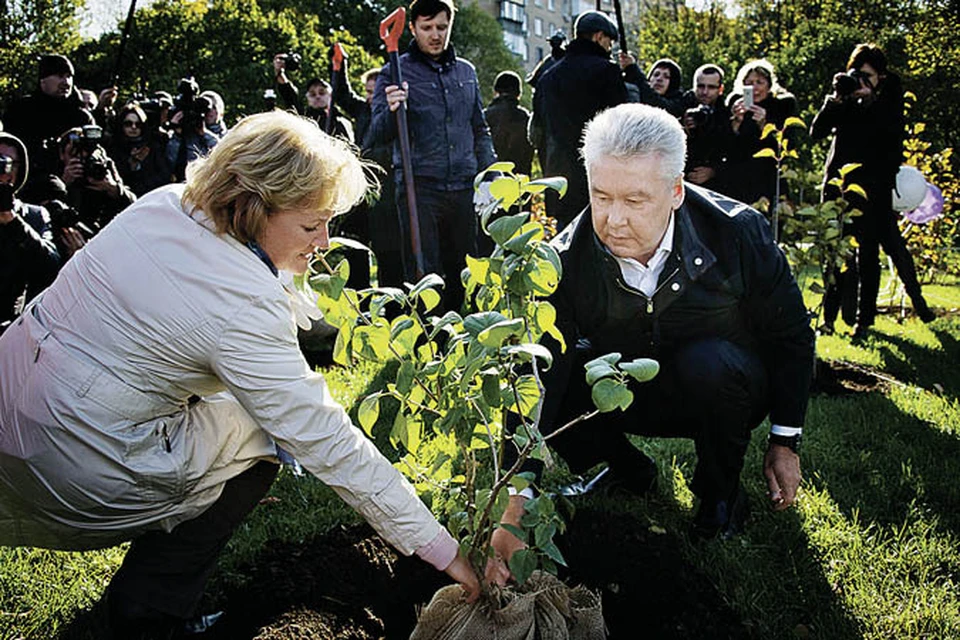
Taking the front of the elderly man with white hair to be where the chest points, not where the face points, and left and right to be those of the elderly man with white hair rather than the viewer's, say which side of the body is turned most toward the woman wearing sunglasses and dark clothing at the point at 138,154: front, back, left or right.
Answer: right

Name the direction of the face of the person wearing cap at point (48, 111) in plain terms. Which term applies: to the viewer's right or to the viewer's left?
to the viewer's right

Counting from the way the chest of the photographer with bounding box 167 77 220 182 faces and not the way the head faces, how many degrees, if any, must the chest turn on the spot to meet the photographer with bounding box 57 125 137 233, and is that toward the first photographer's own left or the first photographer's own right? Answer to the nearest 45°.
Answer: approximately 45° to the first photographer's own right

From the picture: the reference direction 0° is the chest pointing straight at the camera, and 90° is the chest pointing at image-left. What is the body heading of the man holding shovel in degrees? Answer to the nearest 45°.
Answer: approximately 0°

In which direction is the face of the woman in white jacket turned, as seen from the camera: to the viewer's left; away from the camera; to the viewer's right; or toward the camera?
to the viewer's right

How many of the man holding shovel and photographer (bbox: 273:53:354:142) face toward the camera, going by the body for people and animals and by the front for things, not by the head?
2

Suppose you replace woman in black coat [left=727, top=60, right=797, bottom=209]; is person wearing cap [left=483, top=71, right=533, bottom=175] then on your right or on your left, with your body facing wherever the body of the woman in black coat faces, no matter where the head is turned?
on your right
